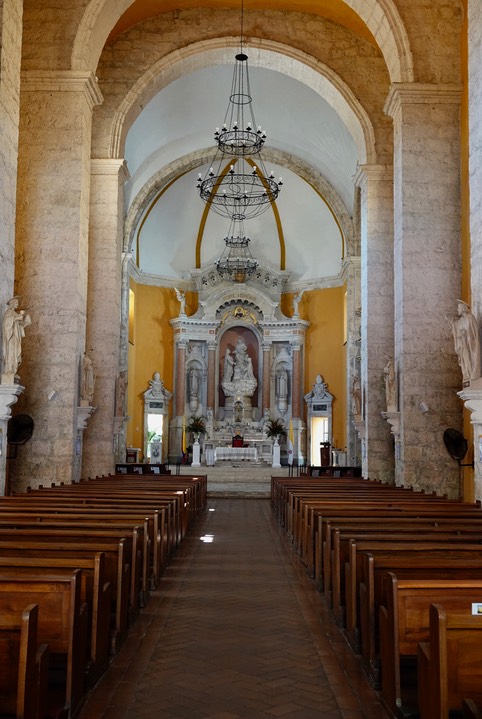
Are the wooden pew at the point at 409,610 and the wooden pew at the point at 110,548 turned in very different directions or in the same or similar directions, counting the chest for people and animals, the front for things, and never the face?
same or similar directions

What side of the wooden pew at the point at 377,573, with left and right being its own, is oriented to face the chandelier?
front

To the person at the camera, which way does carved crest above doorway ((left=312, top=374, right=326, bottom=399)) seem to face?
facing the viewer

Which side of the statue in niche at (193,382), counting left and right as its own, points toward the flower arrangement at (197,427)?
front

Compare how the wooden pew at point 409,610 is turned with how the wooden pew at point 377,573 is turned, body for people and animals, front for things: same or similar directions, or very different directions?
same or similar directions

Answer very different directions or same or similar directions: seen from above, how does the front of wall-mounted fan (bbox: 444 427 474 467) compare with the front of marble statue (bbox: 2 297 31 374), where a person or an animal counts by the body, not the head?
very different directions

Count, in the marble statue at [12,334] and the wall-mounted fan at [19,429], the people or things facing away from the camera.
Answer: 0

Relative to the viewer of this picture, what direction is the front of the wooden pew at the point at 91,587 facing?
facing away from the viewer

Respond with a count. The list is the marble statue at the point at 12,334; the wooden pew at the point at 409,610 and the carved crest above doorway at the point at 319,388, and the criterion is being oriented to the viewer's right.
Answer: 1

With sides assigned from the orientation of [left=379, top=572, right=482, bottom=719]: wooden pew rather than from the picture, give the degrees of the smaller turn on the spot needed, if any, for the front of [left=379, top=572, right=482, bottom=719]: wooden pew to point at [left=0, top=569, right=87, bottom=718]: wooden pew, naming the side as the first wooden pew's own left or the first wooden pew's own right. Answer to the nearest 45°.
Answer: approximately 90° to the first wooden pew's own left

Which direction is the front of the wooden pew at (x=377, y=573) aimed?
away from the camera

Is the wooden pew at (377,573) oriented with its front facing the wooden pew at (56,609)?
no

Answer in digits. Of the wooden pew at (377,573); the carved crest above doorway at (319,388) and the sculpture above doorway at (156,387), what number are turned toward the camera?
2

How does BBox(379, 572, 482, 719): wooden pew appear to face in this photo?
away from the camera

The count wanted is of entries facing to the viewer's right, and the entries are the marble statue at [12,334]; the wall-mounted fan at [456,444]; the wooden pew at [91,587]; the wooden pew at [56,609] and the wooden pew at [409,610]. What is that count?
1

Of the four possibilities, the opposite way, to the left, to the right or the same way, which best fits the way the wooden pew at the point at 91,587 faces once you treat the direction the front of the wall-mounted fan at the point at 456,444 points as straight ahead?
to the right

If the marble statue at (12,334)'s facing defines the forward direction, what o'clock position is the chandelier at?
The chandelier is roughly at 10 o'clock from the marble statue.

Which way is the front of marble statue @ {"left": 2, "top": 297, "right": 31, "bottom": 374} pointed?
to the viewer's right
